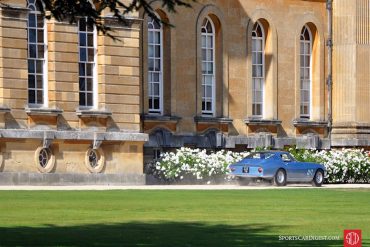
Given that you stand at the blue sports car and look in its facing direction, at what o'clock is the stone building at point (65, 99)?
The stone building is roughly at 7 o'clock from the blue sports car.

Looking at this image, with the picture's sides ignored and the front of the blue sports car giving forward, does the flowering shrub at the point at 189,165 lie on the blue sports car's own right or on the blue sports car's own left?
on the blue sports car's own left

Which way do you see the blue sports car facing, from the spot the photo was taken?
facing away from the viewer and to the right of the viewer
